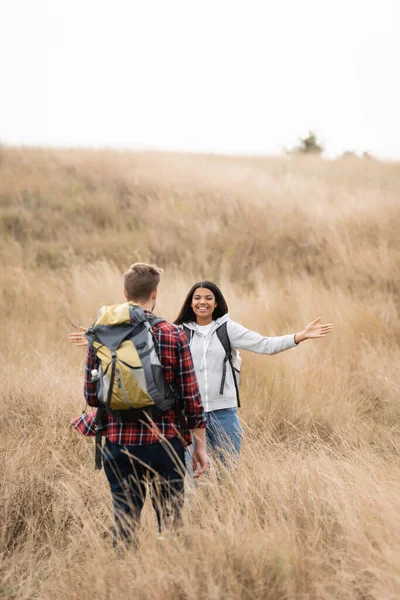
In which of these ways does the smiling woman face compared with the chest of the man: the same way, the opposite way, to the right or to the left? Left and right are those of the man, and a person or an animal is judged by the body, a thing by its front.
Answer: the opposite way

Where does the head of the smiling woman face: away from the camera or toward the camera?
toward the camera

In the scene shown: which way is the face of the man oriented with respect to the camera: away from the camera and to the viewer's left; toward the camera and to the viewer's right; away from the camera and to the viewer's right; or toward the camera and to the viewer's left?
away from the camera and to the viewer's right

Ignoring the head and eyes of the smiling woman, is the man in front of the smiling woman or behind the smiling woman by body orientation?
in front

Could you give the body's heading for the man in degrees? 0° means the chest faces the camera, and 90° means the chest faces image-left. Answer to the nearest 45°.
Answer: approximately 180°

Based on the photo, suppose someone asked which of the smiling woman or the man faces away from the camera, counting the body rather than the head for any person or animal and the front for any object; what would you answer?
the man

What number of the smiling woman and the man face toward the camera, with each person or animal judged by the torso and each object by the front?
1

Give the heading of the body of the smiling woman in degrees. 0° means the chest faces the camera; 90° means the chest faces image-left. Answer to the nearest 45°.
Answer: approximately 0°

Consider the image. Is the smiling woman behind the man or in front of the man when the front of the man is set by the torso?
in front
